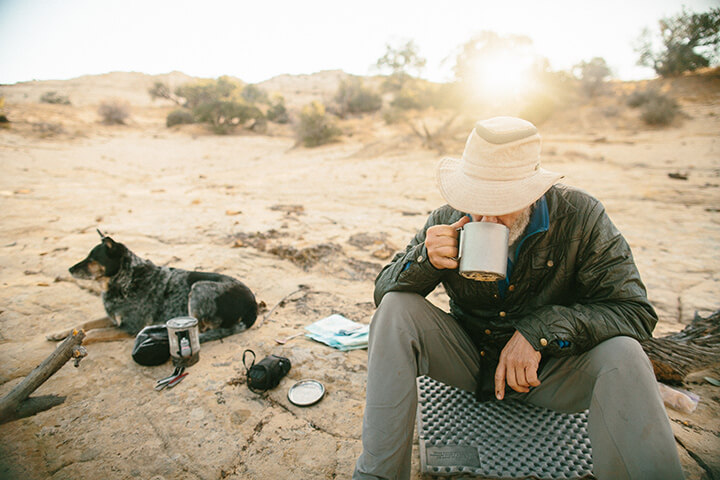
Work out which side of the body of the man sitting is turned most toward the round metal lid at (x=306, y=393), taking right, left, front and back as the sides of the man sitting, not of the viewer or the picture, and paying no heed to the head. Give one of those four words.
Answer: right

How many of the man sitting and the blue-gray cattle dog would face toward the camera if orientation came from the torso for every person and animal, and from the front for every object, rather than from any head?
1

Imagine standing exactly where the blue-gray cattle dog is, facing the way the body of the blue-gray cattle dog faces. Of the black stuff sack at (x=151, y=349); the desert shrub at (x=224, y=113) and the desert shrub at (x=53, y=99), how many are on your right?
2

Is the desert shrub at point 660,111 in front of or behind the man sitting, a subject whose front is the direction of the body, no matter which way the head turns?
behind

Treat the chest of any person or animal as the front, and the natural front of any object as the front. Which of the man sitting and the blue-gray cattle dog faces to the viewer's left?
the blue-gray cattle dog

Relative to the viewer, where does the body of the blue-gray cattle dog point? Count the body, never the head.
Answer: to the viewer's left

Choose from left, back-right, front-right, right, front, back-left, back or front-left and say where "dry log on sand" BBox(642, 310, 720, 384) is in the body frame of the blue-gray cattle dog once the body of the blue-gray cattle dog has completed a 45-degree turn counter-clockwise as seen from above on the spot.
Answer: left

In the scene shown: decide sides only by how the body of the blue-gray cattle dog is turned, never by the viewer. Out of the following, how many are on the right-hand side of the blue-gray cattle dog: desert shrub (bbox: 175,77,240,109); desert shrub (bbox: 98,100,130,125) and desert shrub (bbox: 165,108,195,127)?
3

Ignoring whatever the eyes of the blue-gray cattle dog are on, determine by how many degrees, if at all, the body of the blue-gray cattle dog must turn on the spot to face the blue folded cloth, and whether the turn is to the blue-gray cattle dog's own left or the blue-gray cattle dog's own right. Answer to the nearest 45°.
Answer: approximately 135° to the blue-gray cattle dog's own left

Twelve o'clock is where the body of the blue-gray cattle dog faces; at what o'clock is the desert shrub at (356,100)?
The desert shrub is roughly at 4 o'clock from the blue-gray cattle dog.

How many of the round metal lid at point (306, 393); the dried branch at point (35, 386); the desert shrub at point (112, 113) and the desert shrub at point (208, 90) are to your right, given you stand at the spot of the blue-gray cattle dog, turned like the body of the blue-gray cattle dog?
2
